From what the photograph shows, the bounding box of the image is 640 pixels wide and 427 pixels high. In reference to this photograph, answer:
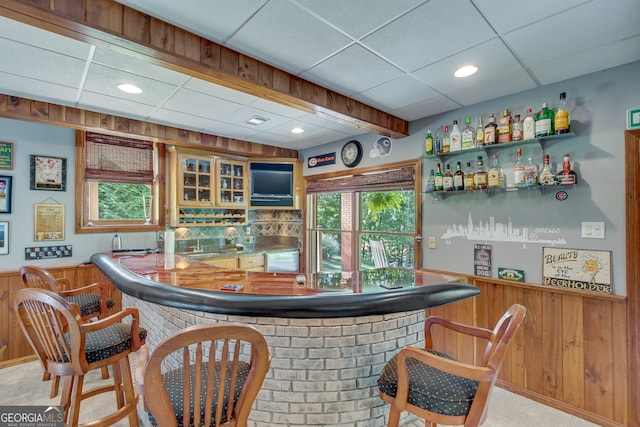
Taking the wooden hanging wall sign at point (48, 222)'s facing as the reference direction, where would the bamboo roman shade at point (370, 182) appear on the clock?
The bamboo roman shade is roughly at 10 o'clock from the wooden hanging wall sign.

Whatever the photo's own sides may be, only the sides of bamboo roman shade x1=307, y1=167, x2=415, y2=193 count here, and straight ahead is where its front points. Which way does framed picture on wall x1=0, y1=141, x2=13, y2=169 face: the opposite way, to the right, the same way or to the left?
to the left

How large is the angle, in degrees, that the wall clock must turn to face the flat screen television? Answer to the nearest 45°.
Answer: approximately 90° to its right
